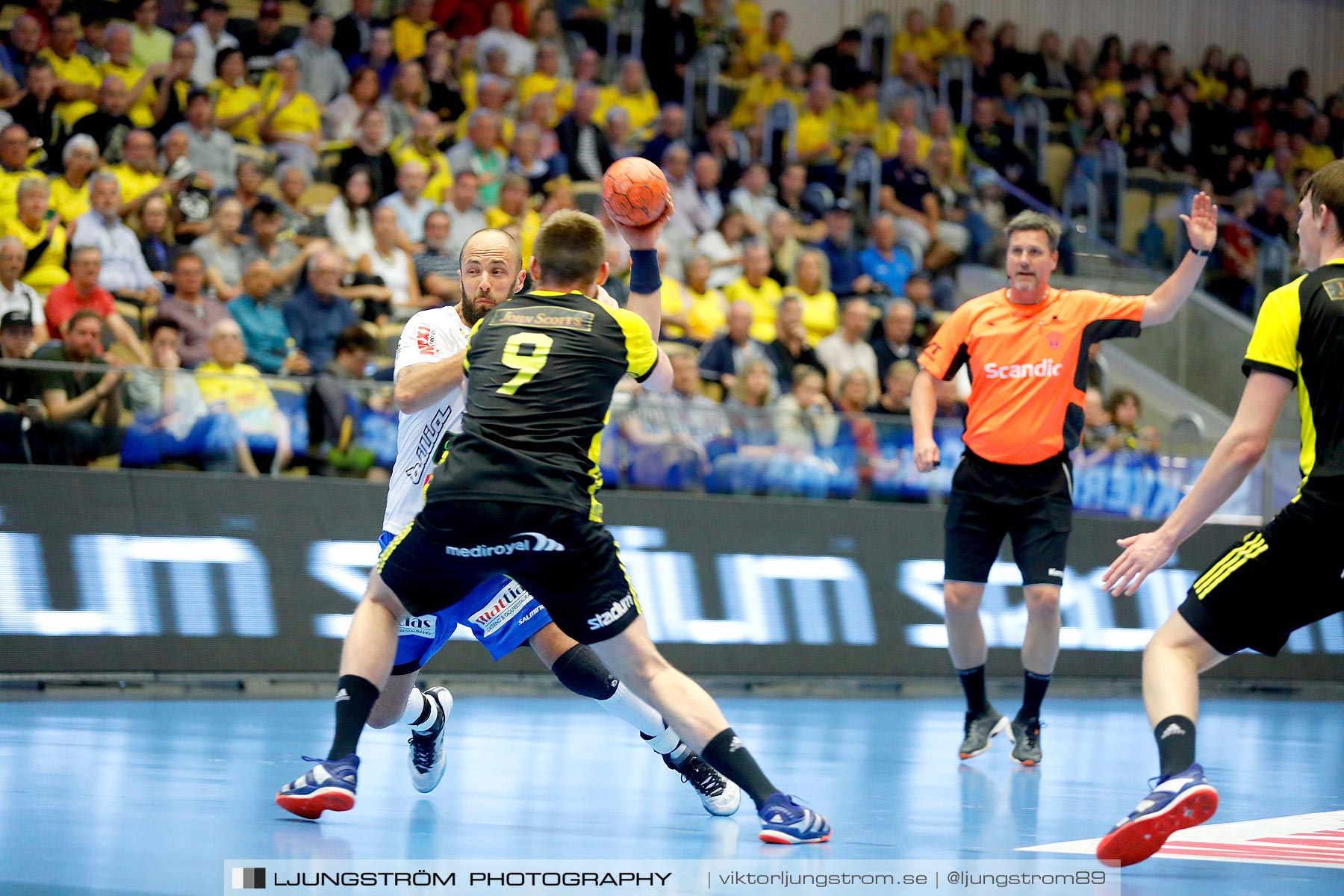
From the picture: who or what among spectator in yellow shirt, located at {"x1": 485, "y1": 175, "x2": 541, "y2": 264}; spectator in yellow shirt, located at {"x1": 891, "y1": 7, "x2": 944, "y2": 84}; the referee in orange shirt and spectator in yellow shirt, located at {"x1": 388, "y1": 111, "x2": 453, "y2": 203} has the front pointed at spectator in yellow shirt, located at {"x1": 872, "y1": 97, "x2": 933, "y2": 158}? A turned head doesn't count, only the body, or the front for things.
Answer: spectator in yellow shirt, located at {"x1": 891, "y1": 7, "x2": 944, "y2": 84}

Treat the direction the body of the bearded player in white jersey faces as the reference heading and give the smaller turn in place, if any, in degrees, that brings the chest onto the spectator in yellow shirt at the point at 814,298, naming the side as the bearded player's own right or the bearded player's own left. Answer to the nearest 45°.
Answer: approximately 180°

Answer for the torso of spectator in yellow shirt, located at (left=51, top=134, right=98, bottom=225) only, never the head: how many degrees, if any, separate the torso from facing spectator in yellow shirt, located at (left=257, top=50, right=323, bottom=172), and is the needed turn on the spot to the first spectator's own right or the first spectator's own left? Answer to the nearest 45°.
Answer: approximately 90° to the first spectator's own left

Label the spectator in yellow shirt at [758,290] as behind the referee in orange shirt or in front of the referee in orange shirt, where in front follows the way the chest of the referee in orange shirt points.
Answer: behind
